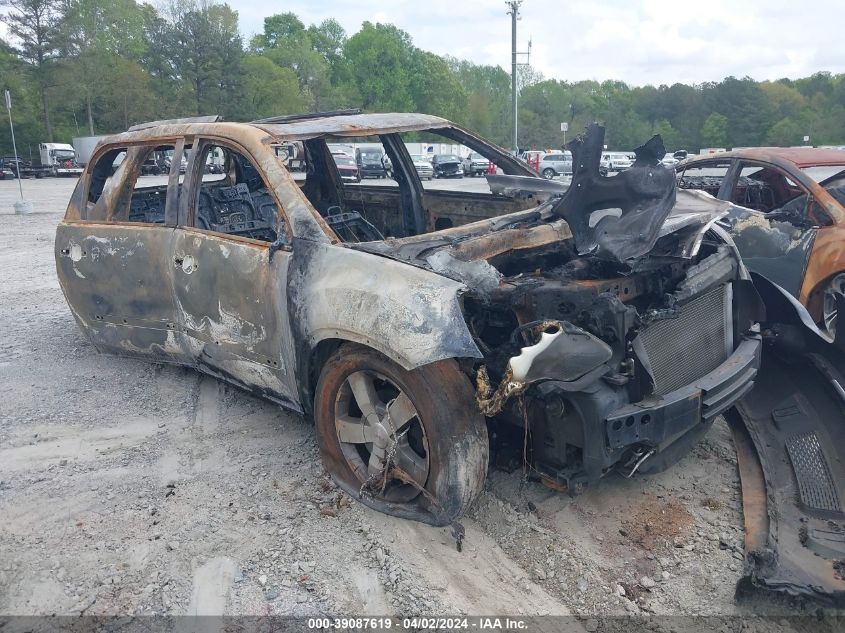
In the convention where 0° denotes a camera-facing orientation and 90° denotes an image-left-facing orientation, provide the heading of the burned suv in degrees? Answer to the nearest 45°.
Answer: approximately 315°

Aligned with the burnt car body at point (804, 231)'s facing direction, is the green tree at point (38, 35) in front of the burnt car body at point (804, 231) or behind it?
behind

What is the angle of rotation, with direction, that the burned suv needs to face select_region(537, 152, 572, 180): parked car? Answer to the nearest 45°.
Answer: approximately 135° to its left

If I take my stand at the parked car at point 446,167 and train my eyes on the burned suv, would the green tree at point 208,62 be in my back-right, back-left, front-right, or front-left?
back-right

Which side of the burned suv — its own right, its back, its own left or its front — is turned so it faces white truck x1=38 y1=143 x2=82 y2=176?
back
